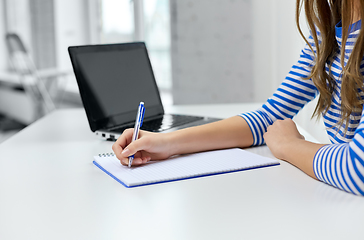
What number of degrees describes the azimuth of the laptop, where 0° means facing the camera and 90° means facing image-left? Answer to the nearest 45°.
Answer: approximately 315°

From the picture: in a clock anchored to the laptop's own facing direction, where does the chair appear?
The chair is roughly at 7 o'clock from the laptop.
